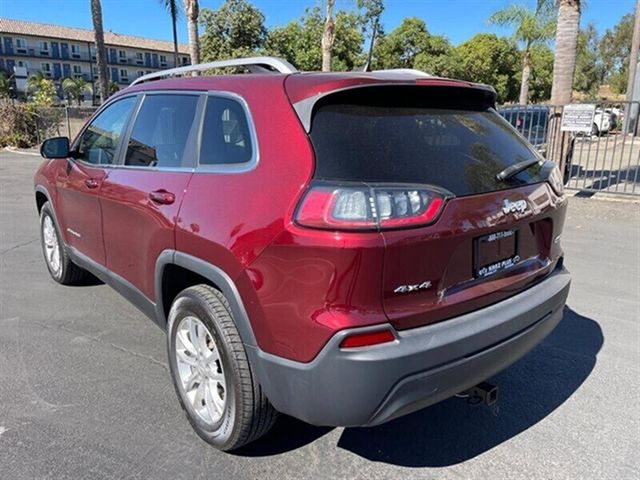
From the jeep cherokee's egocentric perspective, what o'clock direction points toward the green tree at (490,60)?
The green tree is roughly at 2 o'clock from the jeep cherokee.

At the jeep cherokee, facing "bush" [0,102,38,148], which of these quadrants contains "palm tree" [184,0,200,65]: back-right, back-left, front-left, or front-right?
front-right

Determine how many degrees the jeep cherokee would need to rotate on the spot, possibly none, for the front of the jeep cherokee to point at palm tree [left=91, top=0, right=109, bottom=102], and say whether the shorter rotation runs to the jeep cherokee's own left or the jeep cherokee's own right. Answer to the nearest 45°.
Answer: approximately 45° to the jeep cherokee's own right

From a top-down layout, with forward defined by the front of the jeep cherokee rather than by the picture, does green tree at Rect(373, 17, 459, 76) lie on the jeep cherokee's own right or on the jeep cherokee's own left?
on the jeep cherokee's own right

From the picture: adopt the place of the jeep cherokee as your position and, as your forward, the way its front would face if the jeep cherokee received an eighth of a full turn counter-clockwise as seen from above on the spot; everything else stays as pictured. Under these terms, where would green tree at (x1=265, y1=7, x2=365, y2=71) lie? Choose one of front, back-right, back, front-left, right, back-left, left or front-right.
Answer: right

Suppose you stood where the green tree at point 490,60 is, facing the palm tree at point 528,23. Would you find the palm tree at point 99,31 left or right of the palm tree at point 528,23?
right

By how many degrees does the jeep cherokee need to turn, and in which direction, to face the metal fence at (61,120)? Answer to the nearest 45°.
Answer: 0° — it already faces it

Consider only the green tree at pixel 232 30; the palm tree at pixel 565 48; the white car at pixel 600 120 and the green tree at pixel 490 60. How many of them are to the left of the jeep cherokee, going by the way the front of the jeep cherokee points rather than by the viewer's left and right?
0

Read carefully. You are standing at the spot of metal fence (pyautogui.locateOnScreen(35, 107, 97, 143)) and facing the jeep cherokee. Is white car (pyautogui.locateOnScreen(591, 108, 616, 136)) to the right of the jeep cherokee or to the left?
left

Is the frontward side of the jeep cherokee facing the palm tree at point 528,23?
no

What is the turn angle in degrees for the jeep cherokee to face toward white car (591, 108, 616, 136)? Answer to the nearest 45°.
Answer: approximately 90° to its right

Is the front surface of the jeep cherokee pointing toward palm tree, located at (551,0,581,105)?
no

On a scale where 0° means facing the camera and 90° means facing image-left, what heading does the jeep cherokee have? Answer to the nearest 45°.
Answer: approximately 135°

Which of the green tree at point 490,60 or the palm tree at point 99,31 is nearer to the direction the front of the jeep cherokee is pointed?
the palm tree

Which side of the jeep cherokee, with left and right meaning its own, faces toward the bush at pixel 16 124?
front
